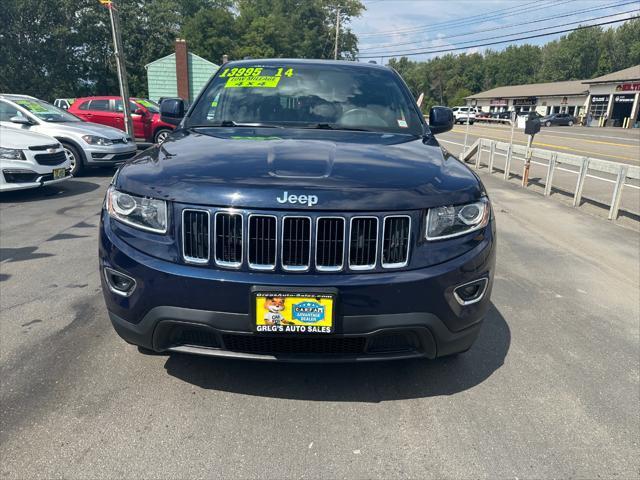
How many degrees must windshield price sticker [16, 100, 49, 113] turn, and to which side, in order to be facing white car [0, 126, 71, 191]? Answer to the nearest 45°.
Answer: approximately 45° to its right

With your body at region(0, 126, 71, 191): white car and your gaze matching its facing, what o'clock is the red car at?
The red car is roughly at 8 o'clock from the white car.

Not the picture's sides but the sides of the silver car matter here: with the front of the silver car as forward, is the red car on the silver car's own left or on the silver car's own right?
on the silver car's own left

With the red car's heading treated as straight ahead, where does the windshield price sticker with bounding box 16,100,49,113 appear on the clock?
The windshield price sticker is roughly at 2 o'clock from the red car.

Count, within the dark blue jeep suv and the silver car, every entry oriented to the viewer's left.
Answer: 0

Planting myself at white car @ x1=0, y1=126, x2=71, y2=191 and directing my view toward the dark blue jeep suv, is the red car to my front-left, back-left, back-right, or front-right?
back-left

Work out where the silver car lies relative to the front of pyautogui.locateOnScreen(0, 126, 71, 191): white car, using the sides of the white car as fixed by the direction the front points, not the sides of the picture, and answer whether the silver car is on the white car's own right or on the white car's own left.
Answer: on the white car's own left

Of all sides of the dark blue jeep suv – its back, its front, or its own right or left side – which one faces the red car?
back

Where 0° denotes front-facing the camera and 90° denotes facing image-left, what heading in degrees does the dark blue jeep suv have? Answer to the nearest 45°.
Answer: approximately 0°

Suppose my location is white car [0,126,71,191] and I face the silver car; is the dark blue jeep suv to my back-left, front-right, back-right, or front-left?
back-right

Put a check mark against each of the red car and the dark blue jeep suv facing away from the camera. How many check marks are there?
0

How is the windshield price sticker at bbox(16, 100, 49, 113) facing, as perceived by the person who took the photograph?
facing the viewer and to the right of the viewer
